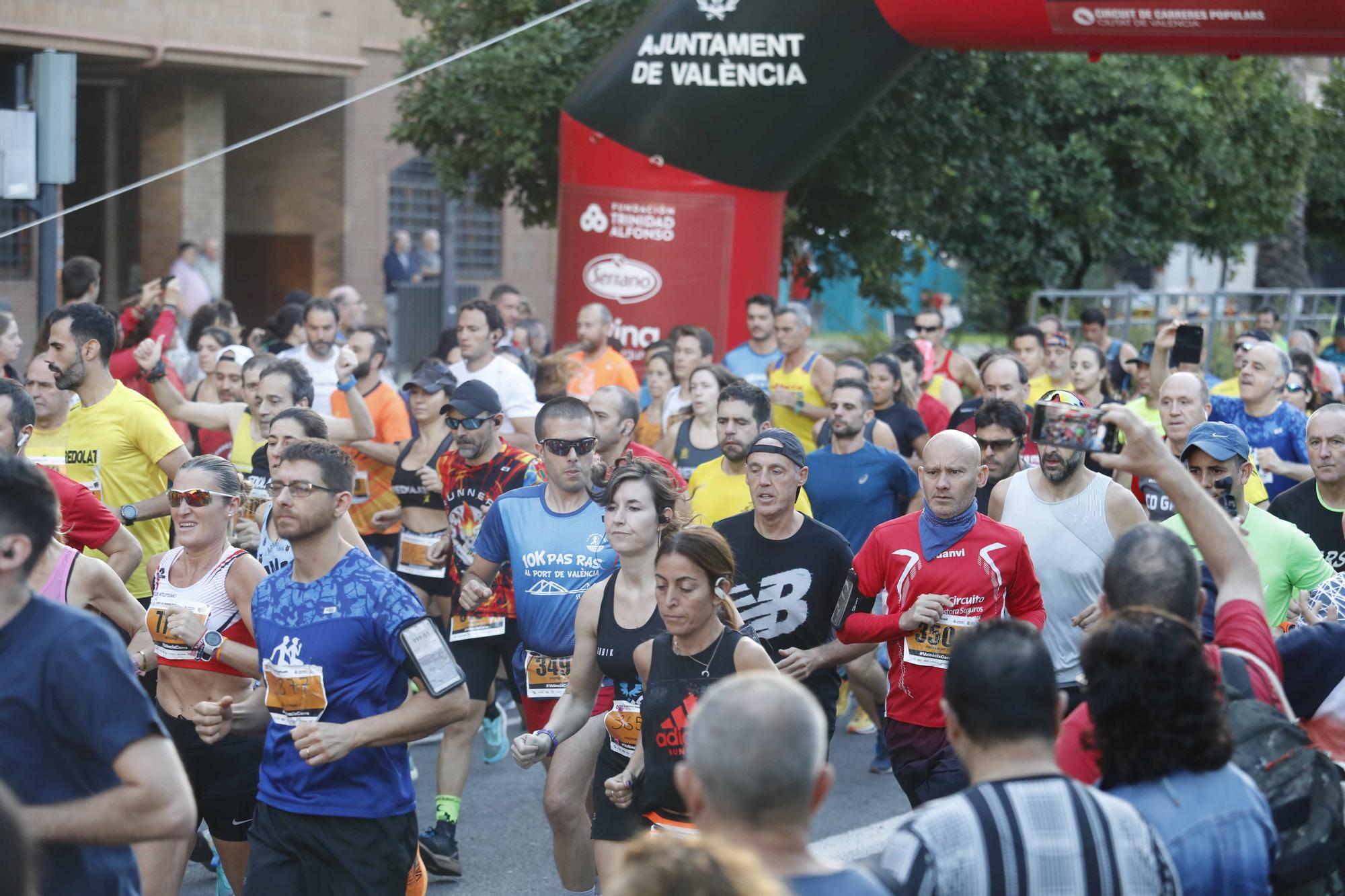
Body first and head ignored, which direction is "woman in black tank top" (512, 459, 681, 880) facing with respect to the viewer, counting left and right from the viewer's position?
facing the viewer and to the left of the viewer

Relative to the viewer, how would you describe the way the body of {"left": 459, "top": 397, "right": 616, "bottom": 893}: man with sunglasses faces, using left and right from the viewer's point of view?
facing the viewer

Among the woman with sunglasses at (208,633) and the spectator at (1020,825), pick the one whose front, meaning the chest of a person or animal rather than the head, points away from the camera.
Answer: the spectator

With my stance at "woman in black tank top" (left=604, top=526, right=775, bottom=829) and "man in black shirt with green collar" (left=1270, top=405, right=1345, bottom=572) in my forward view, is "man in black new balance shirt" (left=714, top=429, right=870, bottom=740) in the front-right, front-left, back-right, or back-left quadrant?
front-left

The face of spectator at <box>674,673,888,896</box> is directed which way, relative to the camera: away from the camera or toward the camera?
away from the camera

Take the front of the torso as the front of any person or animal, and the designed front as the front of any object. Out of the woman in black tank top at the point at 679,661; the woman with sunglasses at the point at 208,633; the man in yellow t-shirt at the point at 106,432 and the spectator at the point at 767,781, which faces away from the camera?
the spectator

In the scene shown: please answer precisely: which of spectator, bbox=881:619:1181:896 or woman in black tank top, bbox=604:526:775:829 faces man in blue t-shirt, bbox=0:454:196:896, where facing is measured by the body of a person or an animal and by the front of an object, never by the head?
the woman in black tank top

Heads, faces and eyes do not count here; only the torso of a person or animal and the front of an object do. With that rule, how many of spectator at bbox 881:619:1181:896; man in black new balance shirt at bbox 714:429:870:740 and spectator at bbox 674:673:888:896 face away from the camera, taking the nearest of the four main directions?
2

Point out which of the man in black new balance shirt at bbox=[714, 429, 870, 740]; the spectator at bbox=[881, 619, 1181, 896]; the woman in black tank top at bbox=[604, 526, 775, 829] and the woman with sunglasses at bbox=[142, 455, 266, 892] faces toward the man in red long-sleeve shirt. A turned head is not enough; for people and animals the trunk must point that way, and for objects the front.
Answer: the spectator

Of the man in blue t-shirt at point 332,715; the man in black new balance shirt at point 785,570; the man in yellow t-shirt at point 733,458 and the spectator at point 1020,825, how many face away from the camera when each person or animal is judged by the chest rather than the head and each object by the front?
1

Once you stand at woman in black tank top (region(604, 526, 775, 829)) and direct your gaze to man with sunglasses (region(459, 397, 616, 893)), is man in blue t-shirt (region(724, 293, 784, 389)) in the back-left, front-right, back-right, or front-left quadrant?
front-right

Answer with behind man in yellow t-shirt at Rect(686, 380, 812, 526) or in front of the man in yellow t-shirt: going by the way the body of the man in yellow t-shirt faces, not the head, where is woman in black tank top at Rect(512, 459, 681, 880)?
in front

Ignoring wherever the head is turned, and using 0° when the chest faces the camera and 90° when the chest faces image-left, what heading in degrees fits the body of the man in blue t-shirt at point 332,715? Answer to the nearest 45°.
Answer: approximately 45°

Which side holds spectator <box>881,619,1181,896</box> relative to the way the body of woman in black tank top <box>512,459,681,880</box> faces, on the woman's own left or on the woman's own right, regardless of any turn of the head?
on the woman's own left

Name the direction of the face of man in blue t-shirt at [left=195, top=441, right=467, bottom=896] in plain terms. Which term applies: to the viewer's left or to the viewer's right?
to the viewer's left

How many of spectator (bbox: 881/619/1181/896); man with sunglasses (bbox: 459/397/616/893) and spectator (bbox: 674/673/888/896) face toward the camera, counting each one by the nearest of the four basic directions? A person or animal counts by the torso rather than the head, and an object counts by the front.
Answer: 1
